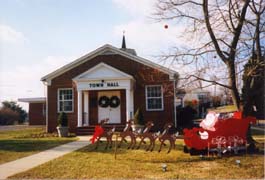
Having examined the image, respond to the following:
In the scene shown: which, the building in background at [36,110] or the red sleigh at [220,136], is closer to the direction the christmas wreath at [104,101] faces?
the red sleigh

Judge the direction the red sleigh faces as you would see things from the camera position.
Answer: facing to the left of the viewer

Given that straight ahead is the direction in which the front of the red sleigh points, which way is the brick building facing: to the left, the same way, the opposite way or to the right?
to the left

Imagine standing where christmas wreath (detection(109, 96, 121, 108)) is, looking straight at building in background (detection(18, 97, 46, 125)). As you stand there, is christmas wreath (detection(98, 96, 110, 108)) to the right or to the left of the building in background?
left

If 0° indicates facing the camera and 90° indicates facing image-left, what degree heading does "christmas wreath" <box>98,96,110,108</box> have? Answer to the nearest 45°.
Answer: approximately 0°

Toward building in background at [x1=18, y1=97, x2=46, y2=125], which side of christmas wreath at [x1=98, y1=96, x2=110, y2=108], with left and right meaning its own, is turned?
back

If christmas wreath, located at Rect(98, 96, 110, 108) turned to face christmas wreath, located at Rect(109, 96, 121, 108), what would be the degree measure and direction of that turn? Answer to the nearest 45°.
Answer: approximately 90° to its left

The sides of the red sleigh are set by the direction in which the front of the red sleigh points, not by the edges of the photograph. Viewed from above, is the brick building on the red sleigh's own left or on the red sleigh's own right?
on the red sleigh's own right
